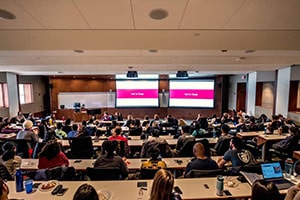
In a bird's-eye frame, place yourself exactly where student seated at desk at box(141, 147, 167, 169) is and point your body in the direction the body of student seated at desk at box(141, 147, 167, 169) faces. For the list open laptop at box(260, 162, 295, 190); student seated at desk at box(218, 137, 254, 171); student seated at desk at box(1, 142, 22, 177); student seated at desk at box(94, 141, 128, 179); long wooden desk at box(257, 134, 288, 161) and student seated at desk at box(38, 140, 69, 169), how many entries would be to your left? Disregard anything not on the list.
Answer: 3

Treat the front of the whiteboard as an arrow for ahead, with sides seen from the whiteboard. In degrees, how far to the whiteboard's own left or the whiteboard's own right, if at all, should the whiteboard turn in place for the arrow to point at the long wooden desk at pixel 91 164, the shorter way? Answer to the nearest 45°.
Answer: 0° — it already faces it

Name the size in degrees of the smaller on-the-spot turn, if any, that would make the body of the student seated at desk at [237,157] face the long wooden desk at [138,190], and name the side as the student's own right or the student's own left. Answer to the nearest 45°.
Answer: approximately 90° to the student's own left

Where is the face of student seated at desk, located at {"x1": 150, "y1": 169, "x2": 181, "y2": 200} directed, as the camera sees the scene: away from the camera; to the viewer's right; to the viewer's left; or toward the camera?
away from the camera

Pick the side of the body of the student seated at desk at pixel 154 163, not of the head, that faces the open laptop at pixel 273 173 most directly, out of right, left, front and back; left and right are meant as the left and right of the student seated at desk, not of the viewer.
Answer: right

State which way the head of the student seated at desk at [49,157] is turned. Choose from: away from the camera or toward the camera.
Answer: away from the camera

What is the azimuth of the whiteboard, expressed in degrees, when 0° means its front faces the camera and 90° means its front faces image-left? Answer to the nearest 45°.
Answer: approximately 0°

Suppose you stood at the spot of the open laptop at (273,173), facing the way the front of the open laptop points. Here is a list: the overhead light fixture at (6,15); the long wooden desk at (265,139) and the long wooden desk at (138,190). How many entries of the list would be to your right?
2

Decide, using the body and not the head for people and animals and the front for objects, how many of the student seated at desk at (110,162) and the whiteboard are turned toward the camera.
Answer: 1

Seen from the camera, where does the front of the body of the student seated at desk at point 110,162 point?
away from the camera

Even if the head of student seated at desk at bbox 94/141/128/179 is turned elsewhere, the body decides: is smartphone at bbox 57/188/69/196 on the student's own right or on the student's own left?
on the student's own left

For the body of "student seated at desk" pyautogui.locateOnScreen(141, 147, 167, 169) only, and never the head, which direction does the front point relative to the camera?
away from the camera

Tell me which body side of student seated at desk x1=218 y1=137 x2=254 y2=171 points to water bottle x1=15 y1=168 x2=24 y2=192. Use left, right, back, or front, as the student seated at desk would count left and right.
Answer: left

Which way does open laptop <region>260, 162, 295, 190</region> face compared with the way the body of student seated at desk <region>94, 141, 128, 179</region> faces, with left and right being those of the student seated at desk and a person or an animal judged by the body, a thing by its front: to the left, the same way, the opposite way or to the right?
the opposite way
